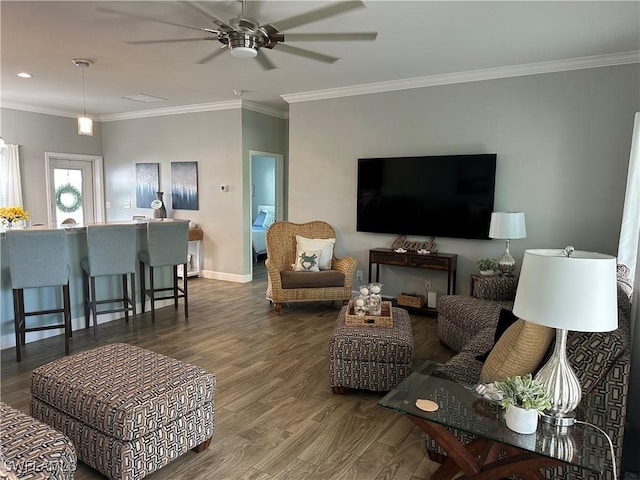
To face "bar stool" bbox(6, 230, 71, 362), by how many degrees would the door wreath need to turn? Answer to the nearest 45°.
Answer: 0° — it already faces it

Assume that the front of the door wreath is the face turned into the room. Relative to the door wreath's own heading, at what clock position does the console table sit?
The console table is roughly at 11 o'clock from the door wreath.

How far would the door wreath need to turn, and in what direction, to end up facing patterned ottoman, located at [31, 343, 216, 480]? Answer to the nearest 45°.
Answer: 0° — it already faces it

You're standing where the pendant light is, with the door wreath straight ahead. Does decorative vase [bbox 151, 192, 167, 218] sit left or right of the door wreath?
right

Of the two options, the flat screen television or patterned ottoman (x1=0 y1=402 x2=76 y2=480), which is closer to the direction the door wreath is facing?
the patterned ottoman

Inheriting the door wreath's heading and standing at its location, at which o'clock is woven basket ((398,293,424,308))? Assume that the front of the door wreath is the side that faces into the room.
The woven basket is roughly at 11 o'clock from the door wreath.

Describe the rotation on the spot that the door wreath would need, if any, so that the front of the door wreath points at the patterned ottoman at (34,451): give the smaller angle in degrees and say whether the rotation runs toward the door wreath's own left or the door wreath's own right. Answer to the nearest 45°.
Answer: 0° — it already faces it

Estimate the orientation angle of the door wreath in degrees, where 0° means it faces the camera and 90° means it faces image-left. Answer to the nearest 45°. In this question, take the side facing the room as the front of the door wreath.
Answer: approximately 0°
